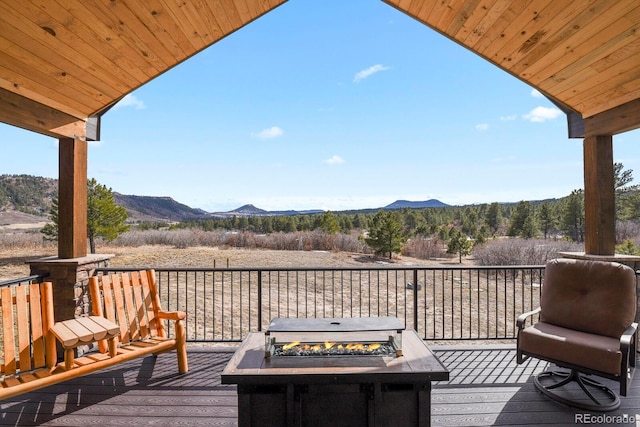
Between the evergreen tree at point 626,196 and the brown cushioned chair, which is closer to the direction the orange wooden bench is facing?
the brown cushioned chair

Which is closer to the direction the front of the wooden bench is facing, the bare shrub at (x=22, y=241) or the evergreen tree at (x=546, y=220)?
the evergreen tree

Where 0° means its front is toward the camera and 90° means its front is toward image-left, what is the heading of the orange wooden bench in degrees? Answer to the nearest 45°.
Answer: approximately 315°

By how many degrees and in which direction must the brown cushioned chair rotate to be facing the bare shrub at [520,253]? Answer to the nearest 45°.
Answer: approximately 135° to its right

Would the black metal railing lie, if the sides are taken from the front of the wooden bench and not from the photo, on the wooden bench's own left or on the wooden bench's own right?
on the wooden bench's own left

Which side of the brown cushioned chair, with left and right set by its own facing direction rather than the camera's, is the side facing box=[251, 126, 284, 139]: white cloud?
right

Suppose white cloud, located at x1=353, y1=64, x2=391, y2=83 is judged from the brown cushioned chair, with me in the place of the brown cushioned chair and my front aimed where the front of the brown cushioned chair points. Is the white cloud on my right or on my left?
on my right

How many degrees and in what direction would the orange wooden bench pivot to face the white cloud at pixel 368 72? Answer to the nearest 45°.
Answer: approximately 90° to its left

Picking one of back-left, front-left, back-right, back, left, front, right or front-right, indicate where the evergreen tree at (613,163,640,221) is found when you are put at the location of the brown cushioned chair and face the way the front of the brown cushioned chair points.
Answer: back-right

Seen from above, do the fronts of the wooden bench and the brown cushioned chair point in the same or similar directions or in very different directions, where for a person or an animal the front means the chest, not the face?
very different directions

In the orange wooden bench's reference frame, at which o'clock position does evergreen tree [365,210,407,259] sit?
The evergreen tree is roughly at 9 o'clock from the orange wooden bench.
